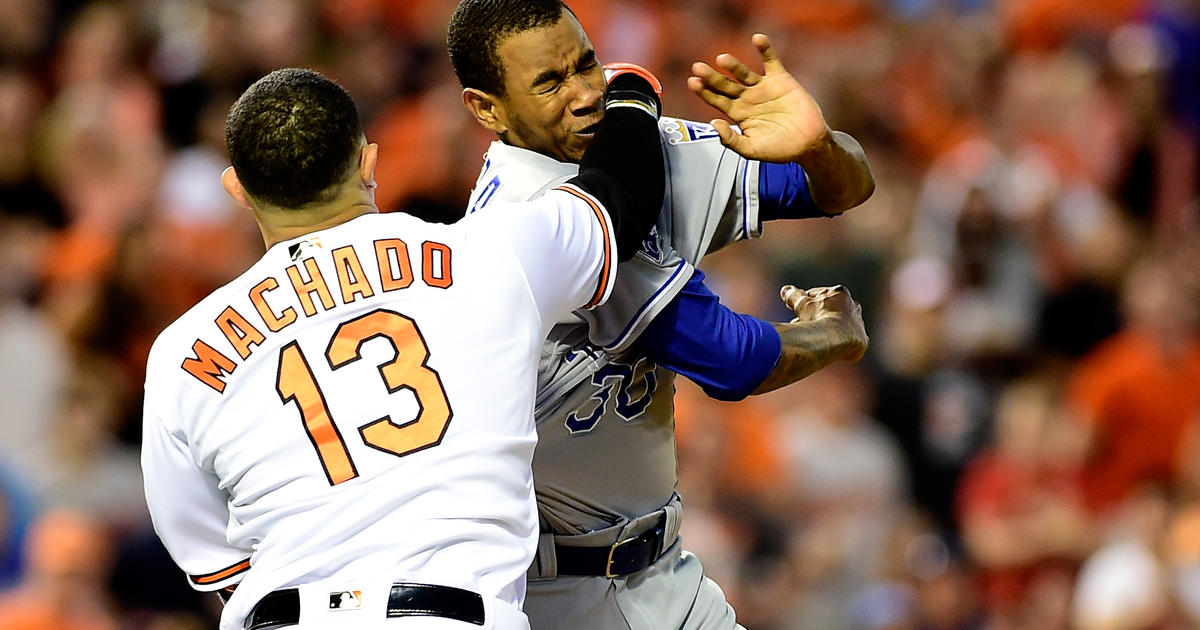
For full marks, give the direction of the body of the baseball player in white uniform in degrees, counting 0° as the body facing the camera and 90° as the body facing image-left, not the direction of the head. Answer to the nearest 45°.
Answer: approximately 180°

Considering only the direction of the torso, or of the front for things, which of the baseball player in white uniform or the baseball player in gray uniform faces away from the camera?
the baseball player in white uniform

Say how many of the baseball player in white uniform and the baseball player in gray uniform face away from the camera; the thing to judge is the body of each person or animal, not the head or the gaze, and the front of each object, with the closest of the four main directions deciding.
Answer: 1
